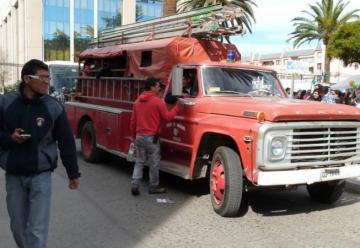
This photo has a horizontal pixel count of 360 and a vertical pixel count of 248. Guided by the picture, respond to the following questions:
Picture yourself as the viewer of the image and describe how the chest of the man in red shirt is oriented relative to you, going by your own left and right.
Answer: facing away from the viewer and to the right of the viewer

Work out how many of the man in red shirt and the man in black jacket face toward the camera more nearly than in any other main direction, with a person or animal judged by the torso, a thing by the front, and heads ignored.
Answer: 1

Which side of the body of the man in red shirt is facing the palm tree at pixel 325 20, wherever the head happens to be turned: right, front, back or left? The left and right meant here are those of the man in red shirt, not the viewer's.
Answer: front

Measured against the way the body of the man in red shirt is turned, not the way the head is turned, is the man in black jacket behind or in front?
behind

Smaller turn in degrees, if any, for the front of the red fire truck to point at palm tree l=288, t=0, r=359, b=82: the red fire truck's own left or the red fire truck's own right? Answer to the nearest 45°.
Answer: approximately 135° to the red fire truck's own left

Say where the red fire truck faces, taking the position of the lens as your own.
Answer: facing the viewer and to the right of the viewer

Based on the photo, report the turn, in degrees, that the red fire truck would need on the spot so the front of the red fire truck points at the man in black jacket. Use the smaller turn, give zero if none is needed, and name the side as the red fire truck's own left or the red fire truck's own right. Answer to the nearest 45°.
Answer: approximately 90° to the red fire truck's own right

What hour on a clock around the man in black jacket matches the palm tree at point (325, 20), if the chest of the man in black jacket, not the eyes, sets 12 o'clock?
The palm tree is roughly at 7 o'clock from the man in black jacket.

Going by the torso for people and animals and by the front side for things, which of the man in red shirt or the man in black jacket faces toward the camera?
the man in black jacket

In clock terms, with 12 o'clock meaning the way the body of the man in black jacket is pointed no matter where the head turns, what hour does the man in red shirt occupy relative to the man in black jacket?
The man in red shirt is roughly at 7 o'clock from the man in black jacket.

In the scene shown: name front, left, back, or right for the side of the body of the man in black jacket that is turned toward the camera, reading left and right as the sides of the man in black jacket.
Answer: front
